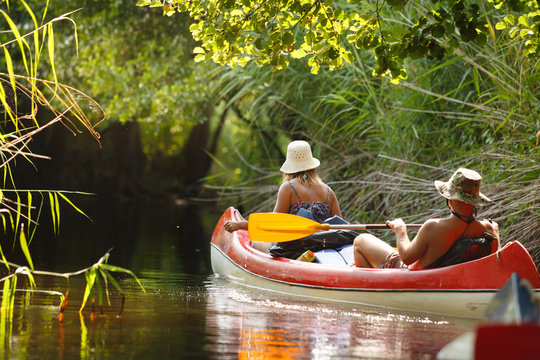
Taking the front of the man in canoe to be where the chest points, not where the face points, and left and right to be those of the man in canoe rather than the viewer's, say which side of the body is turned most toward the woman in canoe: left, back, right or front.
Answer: front

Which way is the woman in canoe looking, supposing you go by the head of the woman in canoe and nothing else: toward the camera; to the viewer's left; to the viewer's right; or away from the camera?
away from the camera

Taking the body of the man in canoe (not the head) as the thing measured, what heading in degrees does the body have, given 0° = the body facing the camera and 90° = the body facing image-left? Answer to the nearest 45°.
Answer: approximately 135°
